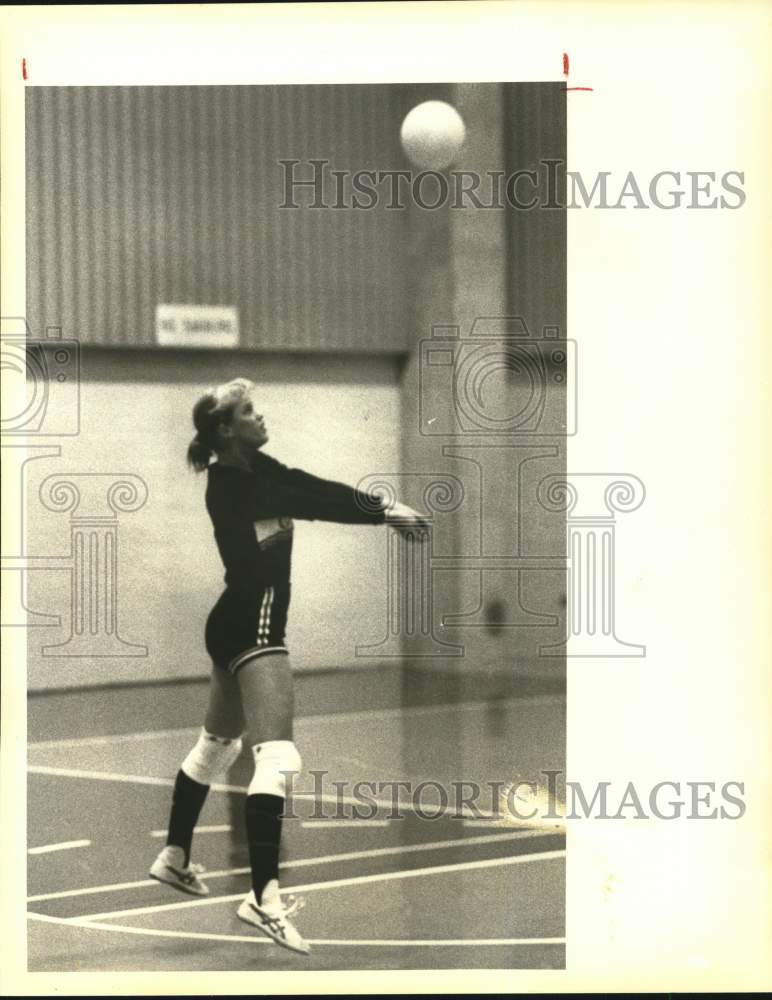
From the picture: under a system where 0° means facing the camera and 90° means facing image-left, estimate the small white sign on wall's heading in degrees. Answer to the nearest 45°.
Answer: approximately 0°
